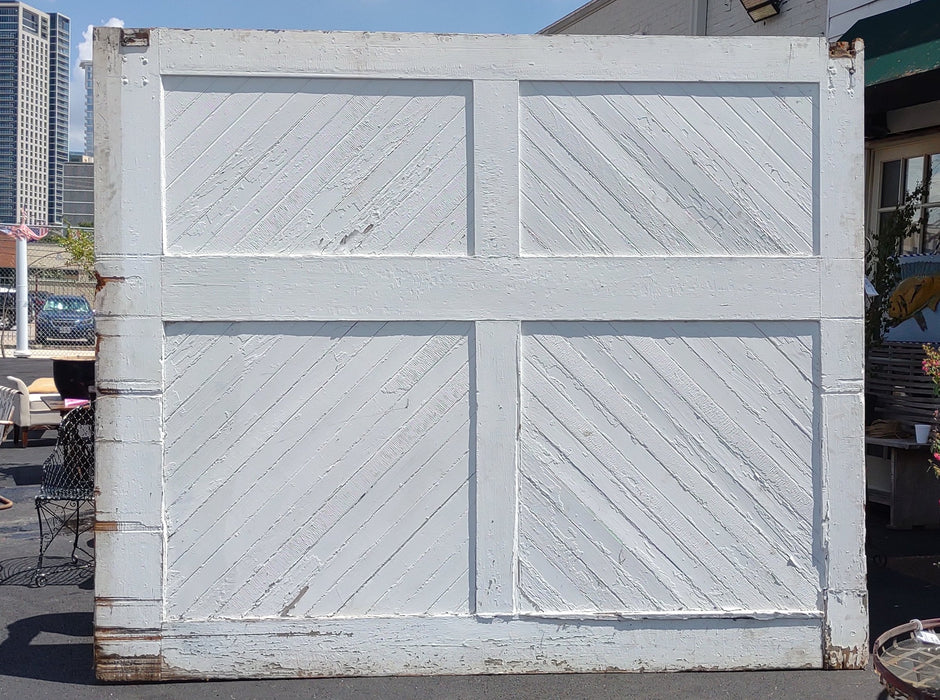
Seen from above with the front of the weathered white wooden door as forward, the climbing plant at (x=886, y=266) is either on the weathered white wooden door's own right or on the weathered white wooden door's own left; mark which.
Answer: on the weathered white wooden door's own left

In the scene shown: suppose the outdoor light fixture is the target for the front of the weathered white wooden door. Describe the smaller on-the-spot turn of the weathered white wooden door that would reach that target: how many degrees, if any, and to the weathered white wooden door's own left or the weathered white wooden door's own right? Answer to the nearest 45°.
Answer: approximately 135° to the weathered white wooden door's own left

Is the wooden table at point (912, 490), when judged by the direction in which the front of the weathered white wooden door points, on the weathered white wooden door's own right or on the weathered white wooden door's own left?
on the weathered white wooden door's own left

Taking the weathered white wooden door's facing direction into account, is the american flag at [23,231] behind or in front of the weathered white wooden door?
behind

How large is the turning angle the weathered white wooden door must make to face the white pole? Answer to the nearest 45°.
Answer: approximately 135° to its right

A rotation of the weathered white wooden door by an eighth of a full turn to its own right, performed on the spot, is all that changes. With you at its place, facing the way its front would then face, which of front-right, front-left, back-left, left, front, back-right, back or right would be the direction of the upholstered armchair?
right

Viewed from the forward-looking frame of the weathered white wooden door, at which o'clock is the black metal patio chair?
The black metal patio chair is roughly at 4 o'clock from the weathered white wooden door.

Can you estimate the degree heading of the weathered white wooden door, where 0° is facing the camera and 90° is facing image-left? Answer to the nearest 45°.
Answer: approximately 0°
